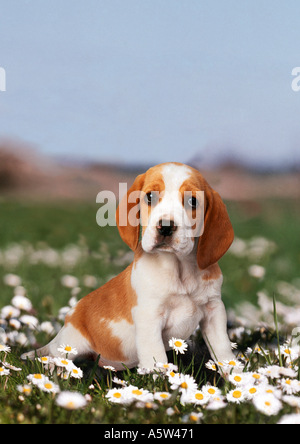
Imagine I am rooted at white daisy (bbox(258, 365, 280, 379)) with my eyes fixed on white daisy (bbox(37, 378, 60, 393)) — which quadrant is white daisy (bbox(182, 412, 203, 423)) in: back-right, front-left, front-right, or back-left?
front-left

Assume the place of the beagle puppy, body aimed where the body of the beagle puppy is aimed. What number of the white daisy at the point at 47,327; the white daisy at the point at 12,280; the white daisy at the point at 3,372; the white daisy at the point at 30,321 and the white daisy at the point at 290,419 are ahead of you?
1

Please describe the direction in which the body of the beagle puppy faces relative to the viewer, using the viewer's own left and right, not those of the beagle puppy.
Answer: facing the viewer and to the right of the viewer

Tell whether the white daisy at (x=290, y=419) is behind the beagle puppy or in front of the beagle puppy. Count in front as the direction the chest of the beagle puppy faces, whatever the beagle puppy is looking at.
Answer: in front

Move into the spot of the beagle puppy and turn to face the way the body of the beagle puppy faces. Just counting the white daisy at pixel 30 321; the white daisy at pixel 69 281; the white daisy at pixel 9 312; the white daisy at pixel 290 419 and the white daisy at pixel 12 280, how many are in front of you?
1

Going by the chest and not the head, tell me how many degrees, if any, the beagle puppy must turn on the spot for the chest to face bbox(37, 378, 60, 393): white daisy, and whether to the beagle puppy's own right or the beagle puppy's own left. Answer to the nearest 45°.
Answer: approximately 90° to the beagle puppy's own right
